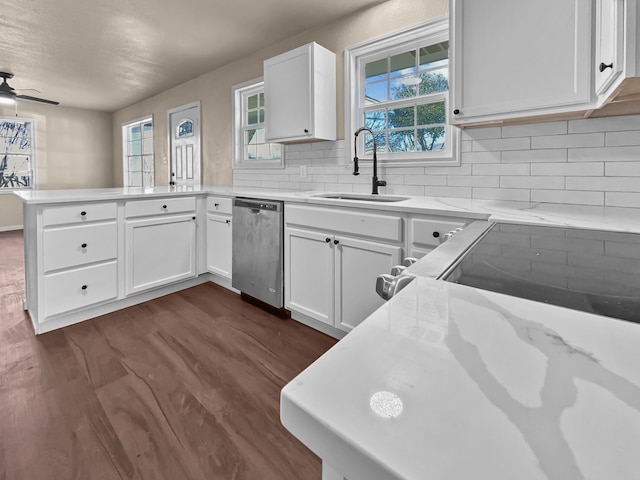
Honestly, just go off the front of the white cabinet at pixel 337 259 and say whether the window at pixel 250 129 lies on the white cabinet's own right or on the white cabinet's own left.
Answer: on the white cabinet's own right

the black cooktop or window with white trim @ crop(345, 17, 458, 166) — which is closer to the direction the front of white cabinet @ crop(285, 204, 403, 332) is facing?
the black cooktop

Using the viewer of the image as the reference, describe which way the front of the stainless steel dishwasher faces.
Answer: facing the viewer and to the left of the viewer

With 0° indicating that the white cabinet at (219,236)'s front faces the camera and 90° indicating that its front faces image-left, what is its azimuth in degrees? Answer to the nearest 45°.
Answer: approximately 45°

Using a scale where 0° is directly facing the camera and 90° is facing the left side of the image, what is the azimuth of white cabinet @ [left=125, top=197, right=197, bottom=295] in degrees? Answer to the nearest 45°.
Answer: approximately 315°

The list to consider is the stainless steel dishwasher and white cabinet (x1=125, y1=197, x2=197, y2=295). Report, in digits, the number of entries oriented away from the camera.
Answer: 0
